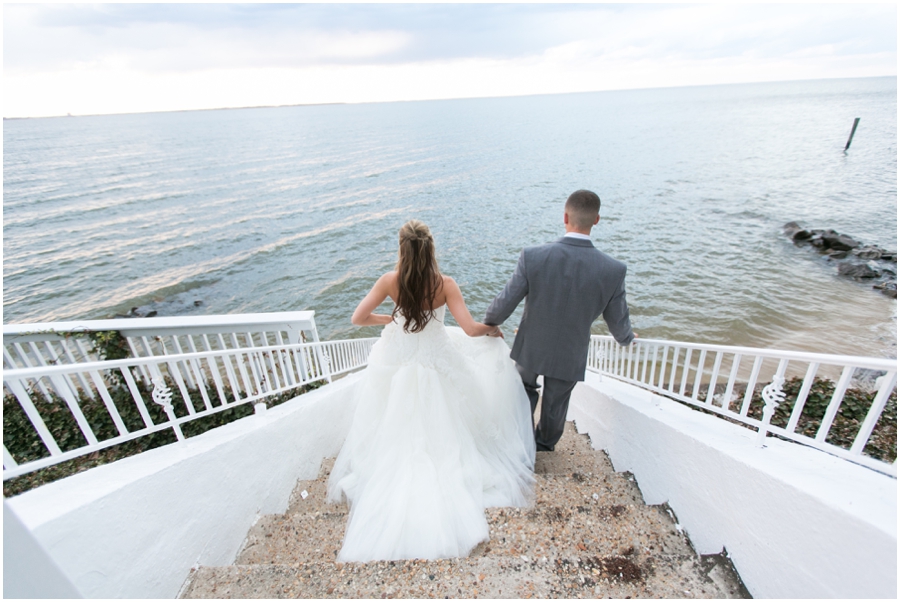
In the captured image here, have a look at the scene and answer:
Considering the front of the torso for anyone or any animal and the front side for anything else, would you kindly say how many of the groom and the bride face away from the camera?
2

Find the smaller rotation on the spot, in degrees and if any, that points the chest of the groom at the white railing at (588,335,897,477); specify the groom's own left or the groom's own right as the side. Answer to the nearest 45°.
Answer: approximately 90° to the groom's own right

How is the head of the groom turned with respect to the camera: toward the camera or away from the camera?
away from the camera

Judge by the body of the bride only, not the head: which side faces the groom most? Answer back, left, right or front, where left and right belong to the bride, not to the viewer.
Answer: right

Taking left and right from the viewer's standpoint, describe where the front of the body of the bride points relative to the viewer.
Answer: facing away from the viewer

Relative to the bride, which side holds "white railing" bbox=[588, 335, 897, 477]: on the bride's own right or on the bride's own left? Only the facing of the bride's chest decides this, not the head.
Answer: on the bride's own right

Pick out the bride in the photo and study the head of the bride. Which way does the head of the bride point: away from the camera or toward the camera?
away from the camera

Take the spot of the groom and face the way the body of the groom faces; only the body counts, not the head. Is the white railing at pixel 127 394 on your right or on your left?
on your left

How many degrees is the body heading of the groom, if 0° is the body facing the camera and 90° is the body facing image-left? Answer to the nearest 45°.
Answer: approximately 180°

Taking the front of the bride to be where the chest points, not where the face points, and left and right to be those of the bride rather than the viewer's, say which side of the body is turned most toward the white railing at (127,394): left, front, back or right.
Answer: left
